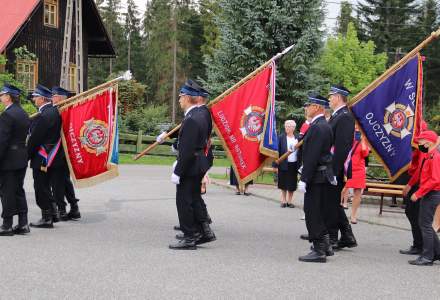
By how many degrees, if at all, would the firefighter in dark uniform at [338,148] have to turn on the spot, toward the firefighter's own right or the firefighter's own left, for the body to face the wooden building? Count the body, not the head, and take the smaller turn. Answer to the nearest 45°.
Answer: approximately 45° to the firefighter's own right

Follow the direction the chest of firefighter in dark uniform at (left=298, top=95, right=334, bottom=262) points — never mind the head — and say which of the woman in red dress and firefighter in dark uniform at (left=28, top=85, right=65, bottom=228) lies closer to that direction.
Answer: the firefighter in dark uniform

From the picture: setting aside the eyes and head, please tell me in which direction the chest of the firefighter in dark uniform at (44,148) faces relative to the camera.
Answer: to the viewer's left

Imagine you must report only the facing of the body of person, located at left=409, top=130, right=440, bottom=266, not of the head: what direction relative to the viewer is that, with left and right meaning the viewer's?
facing to the left of the viewer

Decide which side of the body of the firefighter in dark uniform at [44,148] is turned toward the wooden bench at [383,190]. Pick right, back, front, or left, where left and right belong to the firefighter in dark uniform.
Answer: back

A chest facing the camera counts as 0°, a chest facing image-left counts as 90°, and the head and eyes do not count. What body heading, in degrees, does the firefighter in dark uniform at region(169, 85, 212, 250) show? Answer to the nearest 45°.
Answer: approximately 90°

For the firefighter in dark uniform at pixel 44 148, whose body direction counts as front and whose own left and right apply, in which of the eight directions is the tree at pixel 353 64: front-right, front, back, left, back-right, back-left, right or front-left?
back-right

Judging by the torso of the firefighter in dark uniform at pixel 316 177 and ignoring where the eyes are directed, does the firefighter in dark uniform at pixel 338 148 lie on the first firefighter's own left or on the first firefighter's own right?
on the first firefighter's own right

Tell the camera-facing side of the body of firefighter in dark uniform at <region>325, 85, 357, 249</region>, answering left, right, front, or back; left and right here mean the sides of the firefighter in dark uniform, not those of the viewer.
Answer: left

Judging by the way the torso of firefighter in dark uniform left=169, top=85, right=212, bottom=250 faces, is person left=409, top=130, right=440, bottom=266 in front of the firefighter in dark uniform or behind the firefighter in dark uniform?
behind

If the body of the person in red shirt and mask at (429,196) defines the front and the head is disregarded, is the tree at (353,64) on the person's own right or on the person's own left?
on the person's own right
